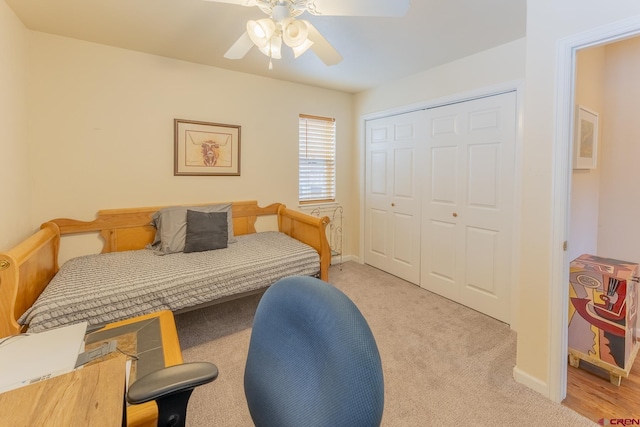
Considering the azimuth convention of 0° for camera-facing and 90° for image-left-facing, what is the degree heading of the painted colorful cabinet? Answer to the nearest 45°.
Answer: approximately 45°

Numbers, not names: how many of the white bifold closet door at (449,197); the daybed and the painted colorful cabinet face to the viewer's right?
0

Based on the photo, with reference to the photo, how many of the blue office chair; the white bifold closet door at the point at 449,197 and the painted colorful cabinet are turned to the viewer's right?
0

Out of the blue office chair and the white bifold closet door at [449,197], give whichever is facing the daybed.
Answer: the white bifold closet door

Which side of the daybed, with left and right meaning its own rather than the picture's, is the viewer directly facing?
front

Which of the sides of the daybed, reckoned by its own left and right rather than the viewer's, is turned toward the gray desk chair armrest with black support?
front

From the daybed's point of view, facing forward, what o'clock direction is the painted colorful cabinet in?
The painted colorful cabinet is roughly at 10 o'clock from the daybed.

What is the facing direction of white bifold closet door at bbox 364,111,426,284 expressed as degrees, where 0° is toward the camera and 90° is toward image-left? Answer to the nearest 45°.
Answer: approximately 45°
